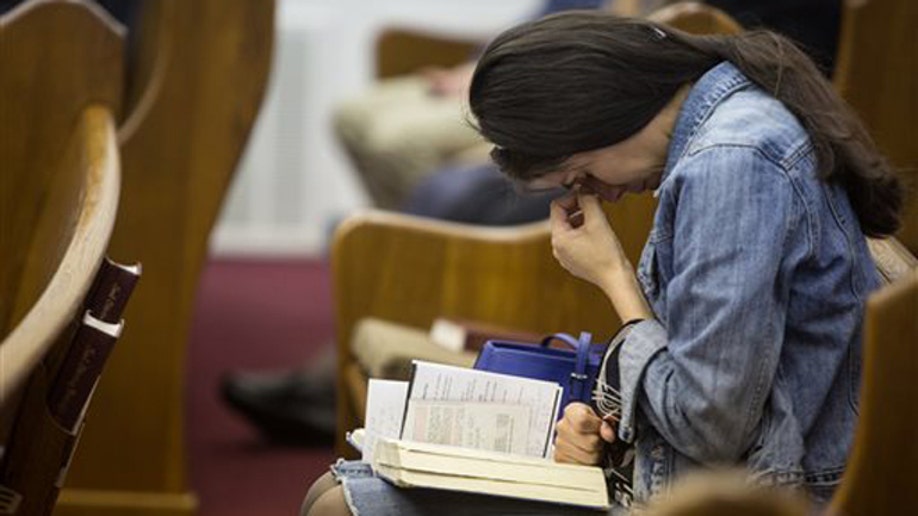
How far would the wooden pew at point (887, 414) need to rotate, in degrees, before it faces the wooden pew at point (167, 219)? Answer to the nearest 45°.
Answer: approximately 45° to its right

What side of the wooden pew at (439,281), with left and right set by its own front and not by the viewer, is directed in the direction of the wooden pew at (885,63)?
back

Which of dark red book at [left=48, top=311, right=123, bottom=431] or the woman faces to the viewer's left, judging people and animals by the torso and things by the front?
the woman

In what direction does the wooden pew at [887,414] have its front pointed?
to the viewer's left

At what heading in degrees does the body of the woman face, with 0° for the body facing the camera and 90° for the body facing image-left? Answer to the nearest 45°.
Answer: approximately 90°

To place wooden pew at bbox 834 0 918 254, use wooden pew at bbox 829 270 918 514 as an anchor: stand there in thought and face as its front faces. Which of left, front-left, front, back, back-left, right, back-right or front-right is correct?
right

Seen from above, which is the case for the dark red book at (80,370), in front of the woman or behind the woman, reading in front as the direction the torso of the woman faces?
in front

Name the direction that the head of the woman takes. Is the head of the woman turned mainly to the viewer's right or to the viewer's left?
to the viewer's left

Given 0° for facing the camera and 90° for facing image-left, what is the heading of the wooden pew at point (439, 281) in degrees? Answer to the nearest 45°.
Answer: approximately 90°
